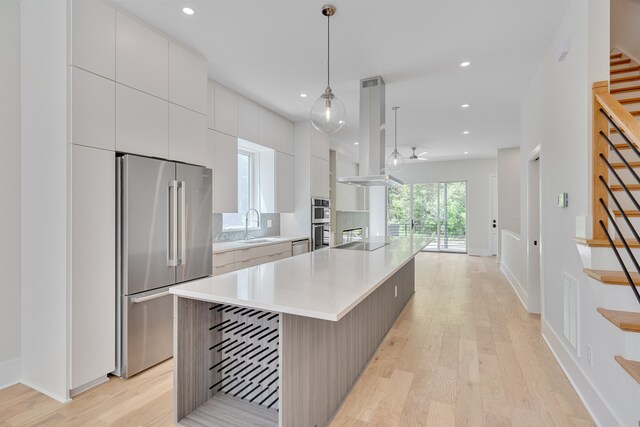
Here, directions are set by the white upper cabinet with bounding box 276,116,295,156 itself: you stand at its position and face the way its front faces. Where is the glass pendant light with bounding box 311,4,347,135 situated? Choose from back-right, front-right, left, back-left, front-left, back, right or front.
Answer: front-right

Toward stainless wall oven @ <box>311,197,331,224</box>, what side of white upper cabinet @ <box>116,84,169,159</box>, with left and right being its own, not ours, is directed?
left

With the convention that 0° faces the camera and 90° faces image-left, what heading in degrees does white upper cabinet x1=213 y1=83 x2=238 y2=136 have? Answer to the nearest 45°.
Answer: approximately 315°

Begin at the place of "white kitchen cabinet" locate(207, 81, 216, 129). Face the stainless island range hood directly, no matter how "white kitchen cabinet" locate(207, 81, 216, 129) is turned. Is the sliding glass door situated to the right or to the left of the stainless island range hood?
left

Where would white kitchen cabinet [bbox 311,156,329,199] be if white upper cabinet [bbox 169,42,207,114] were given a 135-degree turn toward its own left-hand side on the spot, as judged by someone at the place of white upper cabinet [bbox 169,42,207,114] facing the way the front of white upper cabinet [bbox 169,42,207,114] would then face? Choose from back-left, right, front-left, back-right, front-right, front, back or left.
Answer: front-right

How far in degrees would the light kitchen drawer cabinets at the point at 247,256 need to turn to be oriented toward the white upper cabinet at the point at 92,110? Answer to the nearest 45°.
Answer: approximately 90° to its right

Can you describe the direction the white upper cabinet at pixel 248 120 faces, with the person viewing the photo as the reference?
facing the viewer and to the right of the viewer

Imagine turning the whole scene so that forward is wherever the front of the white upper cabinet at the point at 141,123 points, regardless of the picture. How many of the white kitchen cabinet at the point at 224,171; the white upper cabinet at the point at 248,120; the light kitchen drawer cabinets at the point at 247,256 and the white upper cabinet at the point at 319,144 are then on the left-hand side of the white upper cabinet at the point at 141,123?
4

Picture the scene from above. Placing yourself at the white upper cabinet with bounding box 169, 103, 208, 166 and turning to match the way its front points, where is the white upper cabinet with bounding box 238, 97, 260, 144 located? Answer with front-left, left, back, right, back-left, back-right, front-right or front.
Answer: left

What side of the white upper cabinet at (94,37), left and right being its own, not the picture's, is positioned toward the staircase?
front

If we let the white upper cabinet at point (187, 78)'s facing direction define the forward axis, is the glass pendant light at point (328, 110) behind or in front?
in front

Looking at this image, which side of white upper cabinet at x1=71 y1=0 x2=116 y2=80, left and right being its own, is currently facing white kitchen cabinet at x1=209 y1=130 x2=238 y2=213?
left
